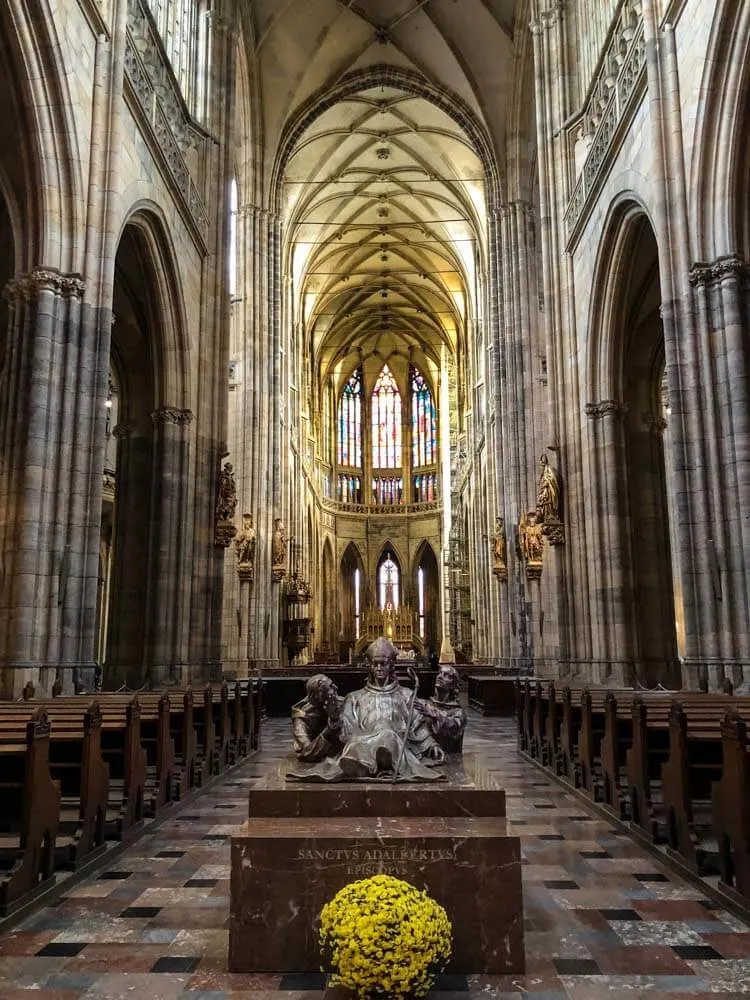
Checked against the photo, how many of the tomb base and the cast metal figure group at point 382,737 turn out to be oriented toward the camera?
2

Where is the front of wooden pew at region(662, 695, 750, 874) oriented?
away from the camera

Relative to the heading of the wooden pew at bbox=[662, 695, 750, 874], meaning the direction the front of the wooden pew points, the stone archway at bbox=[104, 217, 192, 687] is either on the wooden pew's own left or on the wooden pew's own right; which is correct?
on the wooden pew's own left

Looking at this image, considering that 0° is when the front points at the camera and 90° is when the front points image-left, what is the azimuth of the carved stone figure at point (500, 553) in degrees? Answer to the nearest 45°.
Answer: approximately 45°

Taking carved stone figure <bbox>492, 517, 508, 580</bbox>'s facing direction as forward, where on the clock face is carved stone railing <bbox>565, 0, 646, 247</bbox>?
The carved stone railing is roughly at 10 o'clock from the carved stone figure.

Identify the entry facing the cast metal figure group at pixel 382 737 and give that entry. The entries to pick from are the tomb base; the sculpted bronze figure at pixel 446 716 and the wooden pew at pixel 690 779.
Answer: the sculpted bronze figure at pixel 446 716

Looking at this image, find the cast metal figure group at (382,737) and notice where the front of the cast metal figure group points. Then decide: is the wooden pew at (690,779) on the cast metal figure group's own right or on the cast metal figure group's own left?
on the cast metal figure group's own left

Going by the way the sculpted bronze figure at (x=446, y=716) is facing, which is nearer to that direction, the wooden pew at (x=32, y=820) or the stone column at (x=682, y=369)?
the wooden pew

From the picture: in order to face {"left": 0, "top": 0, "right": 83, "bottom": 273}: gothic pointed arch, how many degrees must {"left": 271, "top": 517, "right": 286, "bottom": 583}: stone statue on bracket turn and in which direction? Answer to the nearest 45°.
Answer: approximately 45° to its right

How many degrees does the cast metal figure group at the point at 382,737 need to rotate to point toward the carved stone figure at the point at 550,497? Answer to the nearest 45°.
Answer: approximately 180°

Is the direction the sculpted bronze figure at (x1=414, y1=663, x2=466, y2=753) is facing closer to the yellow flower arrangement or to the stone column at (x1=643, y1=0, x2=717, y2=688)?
the yellow flower arrangement

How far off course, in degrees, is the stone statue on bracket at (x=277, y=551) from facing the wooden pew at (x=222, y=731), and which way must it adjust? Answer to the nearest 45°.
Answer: approximately 45° to its right
